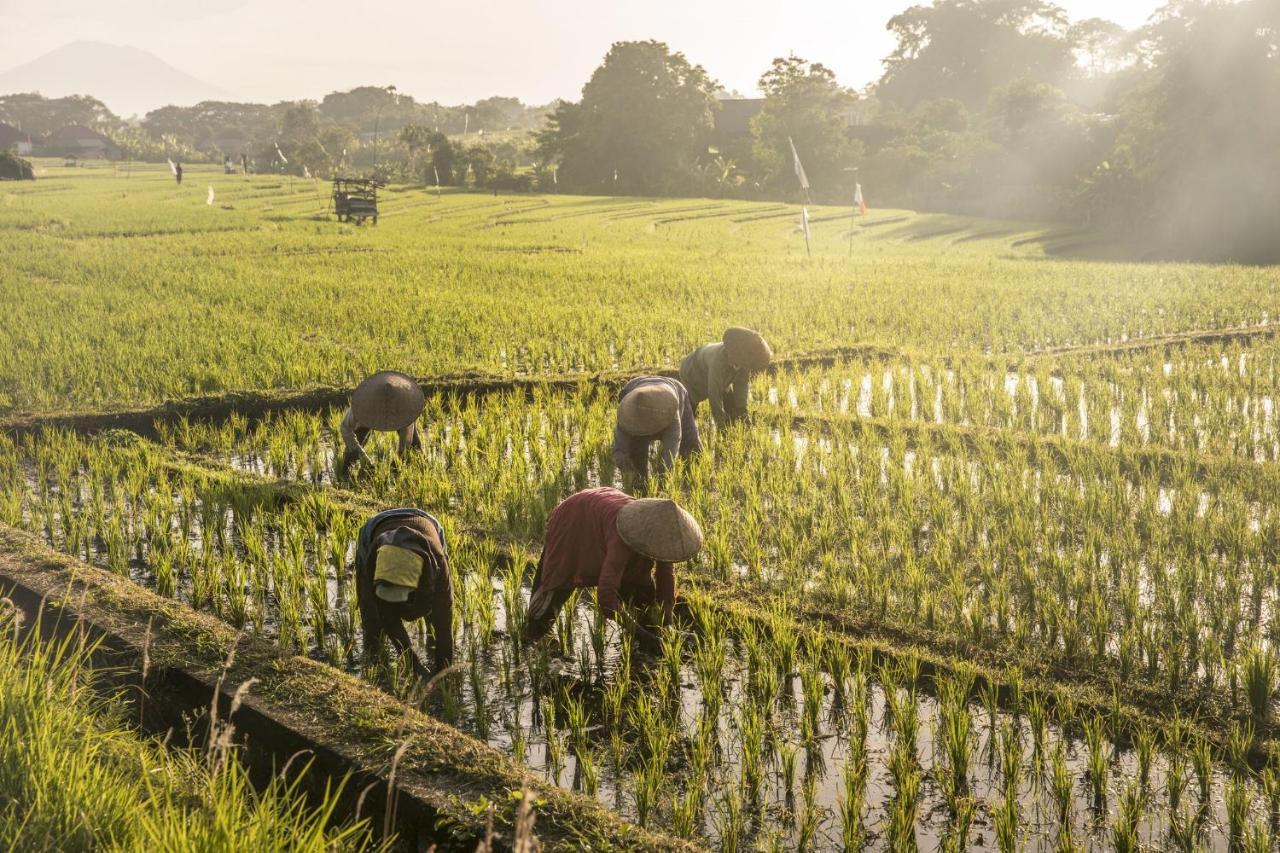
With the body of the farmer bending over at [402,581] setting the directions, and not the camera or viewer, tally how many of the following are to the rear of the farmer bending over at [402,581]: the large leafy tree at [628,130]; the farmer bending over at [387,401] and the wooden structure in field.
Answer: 3

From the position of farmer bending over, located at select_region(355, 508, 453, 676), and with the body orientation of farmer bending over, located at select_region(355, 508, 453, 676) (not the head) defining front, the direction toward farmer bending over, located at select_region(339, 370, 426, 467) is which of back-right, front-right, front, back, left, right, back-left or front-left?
back

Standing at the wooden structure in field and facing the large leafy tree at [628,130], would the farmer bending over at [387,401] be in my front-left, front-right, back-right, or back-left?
back-right

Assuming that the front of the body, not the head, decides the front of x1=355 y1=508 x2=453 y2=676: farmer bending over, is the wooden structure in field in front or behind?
behind

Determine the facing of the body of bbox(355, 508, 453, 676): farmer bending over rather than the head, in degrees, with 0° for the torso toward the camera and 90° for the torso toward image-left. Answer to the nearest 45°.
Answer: approximately 0°

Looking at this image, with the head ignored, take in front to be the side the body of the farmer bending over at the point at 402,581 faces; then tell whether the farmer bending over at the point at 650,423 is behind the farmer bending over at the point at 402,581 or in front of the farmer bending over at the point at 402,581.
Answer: behind

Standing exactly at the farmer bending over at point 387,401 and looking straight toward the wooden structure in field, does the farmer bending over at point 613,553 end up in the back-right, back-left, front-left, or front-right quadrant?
back-right

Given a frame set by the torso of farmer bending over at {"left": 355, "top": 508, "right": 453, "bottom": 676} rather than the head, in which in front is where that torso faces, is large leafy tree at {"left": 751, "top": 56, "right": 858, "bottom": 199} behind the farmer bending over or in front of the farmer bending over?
behind

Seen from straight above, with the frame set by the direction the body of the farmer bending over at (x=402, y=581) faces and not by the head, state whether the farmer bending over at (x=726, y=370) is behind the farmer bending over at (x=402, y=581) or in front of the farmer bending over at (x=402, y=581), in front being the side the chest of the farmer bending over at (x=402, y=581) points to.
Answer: behind
